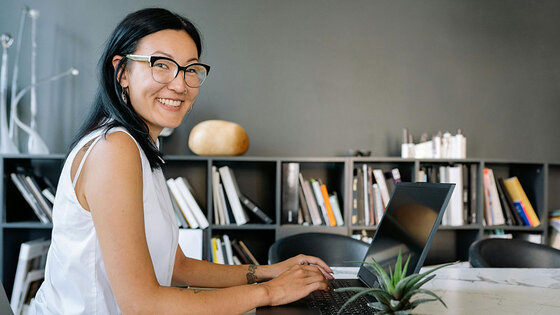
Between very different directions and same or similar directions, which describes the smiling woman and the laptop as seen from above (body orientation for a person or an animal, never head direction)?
very different directions

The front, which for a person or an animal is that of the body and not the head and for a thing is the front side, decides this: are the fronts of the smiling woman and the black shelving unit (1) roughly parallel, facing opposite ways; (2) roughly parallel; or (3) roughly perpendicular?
roughly perpendicular

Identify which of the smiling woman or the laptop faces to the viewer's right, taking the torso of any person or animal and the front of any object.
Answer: the smiling woman

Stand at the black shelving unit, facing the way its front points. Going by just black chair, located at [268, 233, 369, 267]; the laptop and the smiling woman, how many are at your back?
0

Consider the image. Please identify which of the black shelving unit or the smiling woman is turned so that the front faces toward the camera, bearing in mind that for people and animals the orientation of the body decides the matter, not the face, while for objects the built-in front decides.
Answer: the black shelving unit

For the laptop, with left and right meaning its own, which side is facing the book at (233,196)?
right

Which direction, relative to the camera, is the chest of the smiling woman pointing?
to the viewer's right

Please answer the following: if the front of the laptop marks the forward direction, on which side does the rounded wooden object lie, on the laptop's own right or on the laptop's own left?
on the laptop's own right

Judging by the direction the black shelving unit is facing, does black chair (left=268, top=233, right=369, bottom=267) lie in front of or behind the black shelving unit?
in front

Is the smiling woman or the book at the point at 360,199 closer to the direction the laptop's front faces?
the smiling woman

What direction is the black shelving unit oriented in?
toward the camera

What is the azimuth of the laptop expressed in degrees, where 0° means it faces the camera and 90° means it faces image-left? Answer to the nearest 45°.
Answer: approximately 45°

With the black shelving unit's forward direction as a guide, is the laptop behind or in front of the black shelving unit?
in front

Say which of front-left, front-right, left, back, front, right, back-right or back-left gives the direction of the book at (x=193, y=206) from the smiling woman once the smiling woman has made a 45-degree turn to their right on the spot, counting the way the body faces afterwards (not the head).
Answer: back-left

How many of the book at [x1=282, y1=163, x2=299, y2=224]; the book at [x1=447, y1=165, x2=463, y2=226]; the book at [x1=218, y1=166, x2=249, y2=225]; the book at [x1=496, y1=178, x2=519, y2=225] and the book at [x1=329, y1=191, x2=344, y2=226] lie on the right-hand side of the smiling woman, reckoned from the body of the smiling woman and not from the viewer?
0

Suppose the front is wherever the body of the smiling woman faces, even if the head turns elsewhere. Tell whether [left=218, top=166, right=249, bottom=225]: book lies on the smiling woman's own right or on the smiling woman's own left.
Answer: on the smiling woman's own left

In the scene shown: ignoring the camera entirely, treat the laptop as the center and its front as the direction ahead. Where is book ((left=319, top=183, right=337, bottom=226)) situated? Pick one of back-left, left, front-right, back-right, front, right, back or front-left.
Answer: back-right

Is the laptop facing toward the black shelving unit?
no
